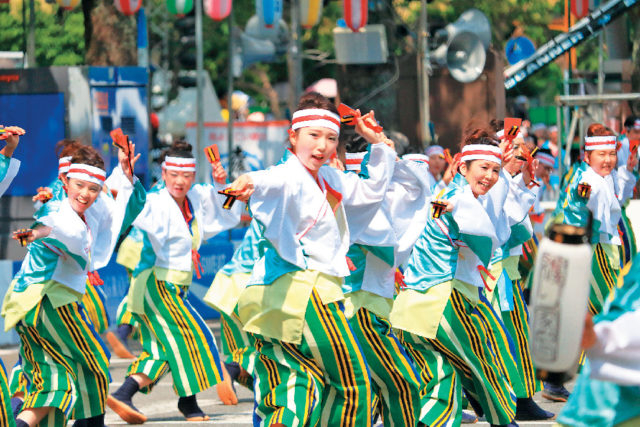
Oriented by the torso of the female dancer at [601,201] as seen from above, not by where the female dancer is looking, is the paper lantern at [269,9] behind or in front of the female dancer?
behind

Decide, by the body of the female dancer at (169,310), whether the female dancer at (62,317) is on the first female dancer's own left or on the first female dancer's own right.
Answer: on the first female dancer's own right

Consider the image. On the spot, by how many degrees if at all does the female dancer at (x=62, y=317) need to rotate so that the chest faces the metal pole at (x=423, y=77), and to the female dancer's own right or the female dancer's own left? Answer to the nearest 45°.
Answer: approximately 90° to the female dancer's own left

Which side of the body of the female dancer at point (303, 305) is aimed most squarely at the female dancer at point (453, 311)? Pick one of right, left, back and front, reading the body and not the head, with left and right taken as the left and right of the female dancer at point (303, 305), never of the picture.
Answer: left

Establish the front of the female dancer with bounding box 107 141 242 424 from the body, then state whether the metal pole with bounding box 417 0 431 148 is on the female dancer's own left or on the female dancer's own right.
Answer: on the female dancer's own left

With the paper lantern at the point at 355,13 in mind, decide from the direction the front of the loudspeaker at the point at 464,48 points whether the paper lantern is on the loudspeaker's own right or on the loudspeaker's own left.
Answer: on the loudspeaker's own right

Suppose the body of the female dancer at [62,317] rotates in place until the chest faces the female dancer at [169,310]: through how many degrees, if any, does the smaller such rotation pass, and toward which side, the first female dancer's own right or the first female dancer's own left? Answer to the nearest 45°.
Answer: approximately 90° to the first female dancer's own left

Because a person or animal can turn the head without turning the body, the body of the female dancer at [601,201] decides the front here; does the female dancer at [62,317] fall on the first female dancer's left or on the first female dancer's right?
on the first female dancer's right

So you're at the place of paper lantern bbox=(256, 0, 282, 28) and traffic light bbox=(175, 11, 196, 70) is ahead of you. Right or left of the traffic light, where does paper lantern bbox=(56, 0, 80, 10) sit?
left
